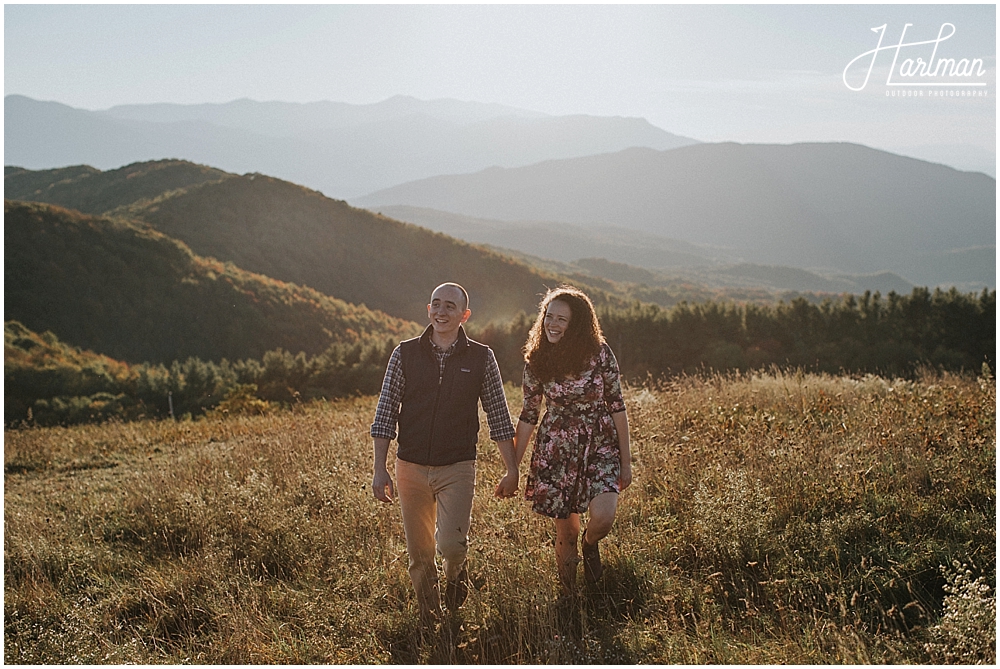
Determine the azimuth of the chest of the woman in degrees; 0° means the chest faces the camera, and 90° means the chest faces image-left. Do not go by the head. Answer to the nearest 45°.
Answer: approximately 0°

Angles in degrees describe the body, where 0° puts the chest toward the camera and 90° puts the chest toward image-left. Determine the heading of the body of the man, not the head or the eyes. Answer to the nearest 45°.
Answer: approximately 0°

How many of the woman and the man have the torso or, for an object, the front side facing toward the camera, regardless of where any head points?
2

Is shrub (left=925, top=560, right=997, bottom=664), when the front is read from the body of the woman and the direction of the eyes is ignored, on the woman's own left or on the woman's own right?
on the woman's own left

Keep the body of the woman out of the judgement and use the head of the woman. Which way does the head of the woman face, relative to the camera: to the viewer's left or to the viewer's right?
to the viewer's left

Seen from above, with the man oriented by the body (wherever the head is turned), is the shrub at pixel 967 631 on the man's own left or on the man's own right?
on the man's own left

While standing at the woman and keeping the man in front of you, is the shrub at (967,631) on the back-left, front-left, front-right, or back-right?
back-left
